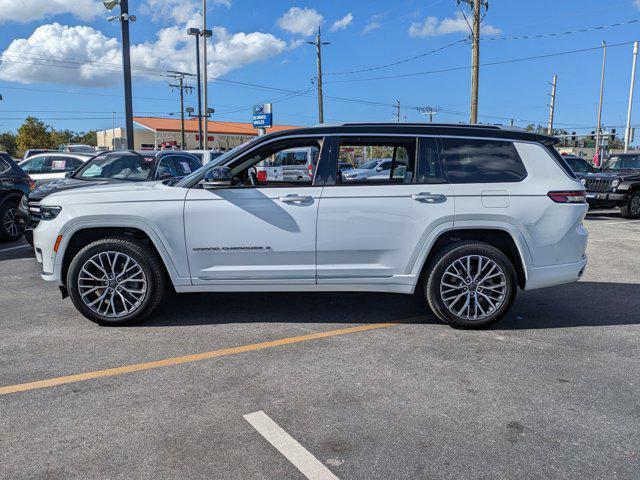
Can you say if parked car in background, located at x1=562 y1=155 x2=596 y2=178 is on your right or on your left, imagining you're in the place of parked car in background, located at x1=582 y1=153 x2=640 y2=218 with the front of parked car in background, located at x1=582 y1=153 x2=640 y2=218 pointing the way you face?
on your right

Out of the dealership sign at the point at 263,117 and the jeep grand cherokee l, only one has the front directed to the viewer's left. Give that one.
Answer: the jeep grand cherokee l

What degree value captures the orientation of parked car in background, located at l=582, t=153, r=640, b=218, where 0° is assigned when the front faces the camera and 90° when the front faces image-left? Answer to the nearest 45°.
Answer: approximately 45°

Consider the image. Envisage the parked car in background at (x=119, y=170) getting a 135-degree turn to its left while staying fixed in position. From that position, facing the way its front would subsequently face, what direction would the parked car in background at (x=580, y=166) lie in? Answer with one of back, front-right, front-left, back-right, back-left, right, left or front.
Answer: front

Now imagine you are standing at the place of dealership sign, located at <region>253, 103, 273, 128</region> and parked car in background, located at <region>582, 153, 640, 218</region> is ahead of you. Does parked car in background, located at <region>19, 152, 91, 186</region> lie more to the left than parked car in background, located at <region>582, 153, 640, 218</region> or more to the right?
right

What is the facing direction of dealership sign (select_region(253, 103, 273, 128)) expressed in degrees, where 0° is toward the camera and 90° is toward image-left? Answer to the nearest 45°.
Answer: approximately 0°

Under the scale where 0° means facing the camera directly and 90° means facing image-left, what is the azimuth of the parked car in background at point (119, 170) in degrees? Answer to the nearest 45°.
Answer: approximately 45°

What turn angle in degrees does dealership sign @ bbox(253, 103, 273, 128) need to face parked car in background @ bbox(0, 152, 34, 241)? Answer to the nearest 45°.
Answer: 0° — it already faces it

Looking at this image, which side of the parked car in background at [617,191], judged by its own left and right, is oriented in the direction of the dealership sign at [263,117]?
right

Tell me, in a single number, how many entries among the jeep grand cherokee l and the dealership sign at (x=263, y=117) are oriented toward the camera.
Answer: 1

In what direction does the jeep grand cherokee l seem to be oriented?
to the viewer's left
